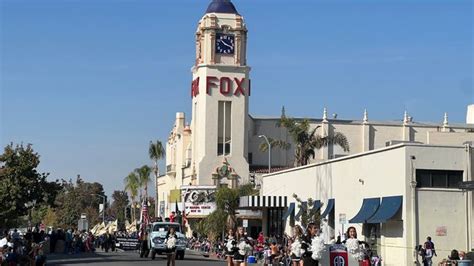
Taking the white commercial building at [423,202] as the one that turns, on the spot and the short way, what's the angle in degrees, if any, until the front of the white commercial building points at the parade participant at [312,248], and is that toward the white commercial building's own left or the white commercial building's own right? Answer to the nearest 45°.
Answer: approximately 45° to the white commercial building's own left

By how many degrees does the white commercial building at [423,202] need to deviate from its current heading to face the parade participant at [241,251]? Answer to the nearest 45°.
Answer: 0° — it already faces them

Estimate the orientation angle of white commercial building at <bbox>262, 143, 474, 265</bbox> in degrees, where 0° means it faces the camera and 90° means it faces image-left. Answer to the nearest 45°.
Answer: approximately 45°
